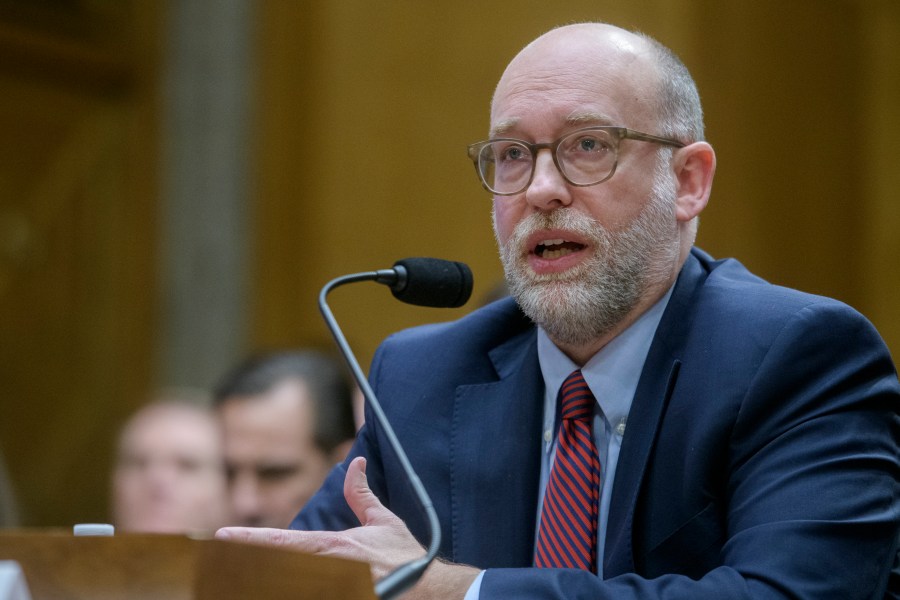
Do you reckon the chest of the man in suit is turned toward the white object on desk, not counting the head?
yes

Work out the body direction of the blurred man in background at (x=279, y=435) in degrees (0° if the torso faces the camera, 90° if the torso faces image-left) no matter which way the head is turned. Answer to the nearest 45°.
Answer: approximately 45°

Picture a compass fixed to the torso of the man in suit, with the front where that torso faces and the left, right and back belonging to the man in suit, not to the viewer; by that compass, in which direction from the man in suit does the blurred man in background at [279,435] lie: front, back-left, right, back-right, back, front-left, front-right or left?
right

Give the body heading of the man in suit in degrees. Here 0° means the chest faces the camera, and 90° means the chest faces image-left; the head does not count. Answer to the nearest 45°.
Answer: approximately 45°

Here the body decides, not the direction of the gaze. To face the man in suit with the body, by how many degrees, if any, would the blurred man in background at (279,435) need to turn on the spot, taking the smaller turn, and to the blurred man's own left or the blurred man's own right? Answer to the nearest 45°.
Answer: approximately 90° to the blurred man's own left
